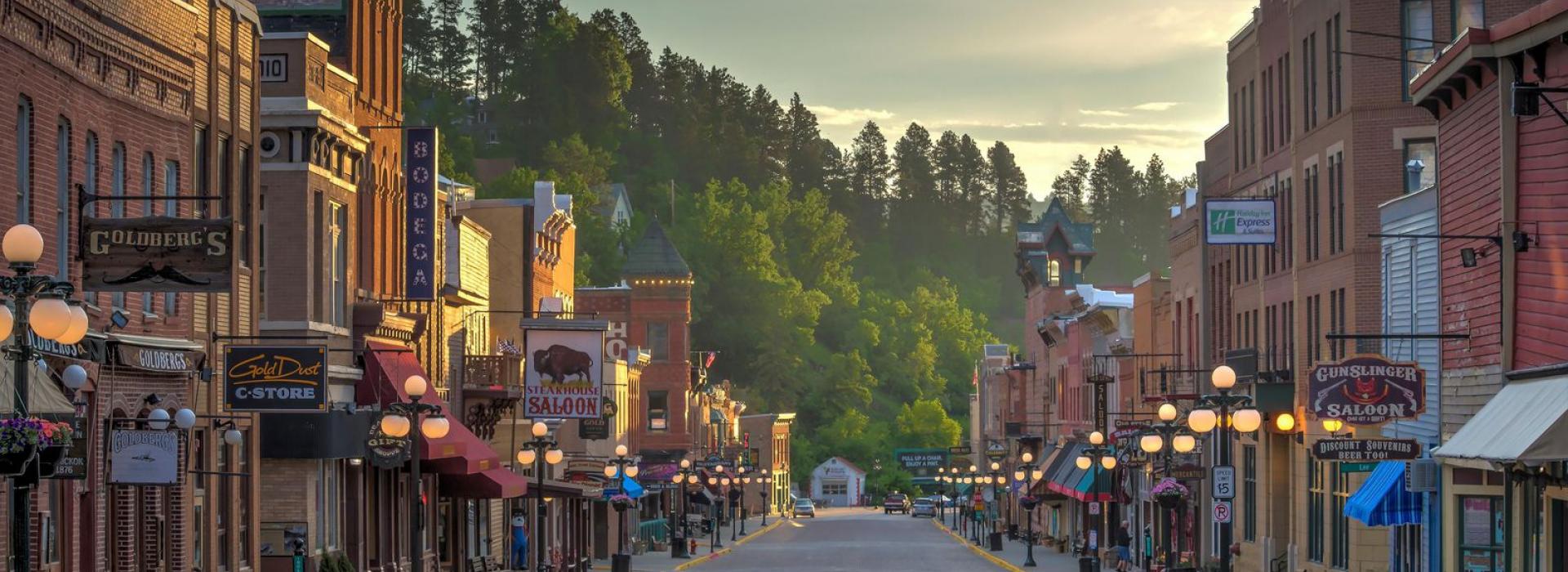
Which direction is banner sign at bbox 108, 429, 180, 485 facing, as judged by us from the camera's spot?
facing the viewer

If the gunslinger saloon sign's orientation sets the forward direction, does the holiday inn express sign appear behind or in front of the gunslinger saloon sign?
behind

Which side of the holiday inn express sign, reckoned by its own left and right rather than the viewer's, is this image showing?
front

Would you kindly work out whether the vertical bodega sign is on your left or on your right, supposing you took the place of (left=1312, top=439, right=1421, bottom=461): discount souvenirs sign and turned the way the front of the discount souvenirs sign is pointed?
on your right

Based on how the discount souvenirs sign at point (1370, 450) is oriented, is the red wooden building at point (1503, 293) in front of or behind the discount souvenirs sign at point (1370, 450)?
in front

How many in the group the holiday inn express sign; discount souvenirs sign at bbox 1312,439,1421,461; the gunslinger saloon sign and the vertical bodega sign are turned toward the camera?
4

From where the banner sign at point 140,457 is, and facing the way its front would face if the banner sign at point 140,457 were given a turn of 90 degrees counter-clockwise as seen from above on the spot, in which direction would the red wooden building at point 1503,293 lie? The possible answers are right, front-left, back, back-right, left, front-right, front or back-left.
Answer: front

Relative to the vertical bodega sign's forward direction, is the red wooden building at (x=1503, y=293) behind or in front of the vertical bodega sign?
in front

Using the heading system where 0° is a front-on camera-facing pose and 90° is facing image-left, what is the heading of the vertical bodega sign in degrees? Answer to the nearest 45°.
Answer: approximately 0°

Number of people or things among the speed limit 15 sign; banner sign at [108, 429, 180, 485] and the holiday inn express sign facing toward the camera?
3

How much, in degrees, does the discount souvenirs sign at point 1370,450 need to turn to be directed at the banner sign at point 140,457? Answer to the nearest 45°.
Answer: approximately 45° to its right
